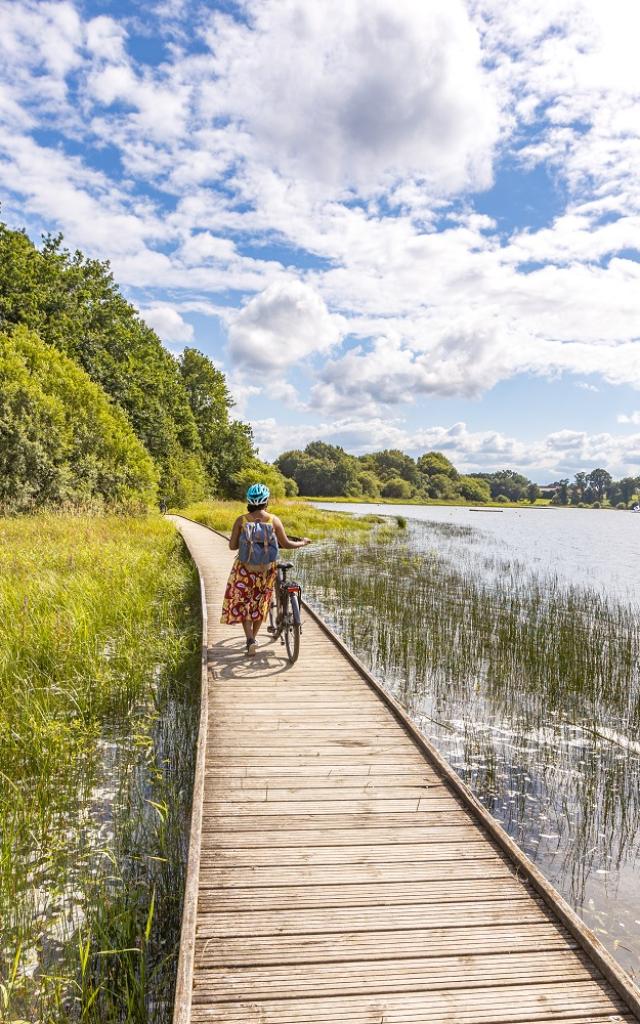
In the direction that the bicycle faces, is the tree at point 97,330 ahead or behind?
ahead

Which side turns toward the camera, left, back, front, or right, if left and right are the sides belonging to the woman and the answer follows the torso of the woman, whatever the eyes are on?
back

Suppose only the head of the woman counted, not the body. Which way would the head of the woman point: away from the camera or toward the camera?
away from the camera

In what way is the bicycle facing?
away from the camera
